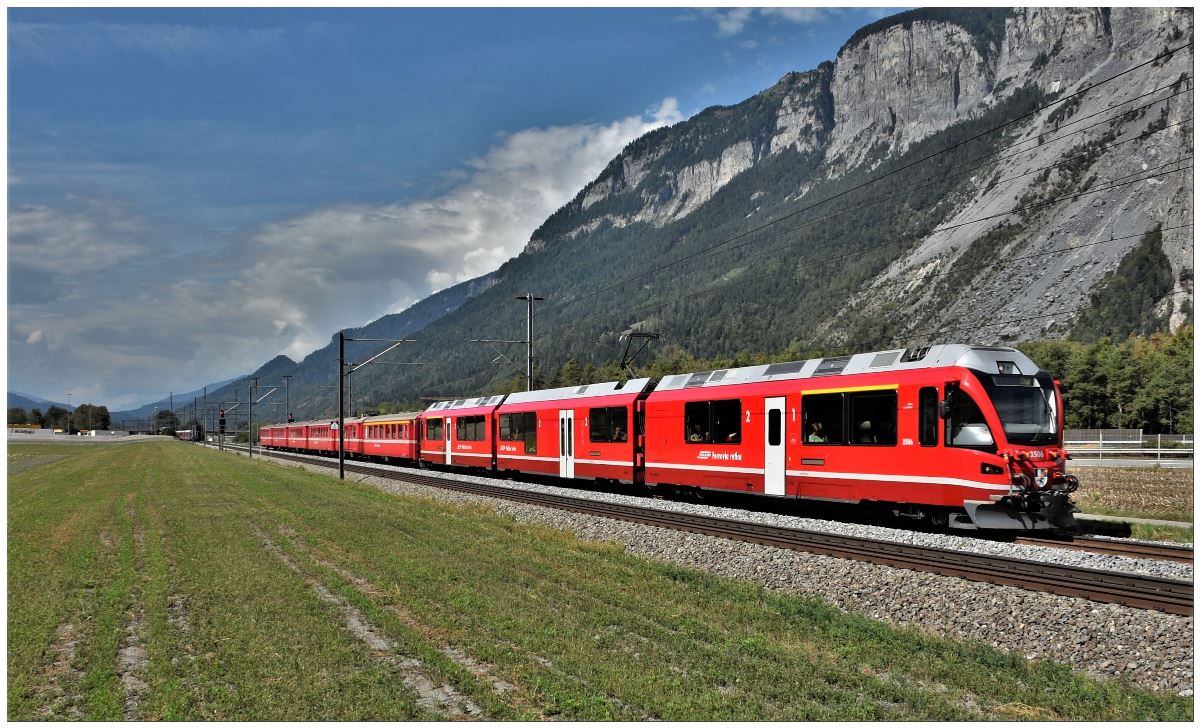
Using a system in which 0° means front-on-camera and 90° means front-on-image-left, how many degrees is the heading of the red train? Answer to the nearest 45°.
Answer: approximately 315°
